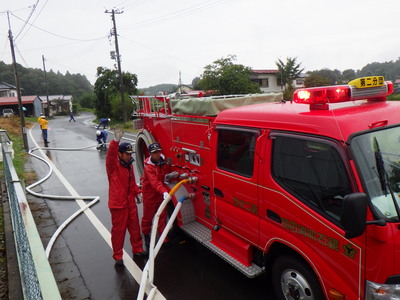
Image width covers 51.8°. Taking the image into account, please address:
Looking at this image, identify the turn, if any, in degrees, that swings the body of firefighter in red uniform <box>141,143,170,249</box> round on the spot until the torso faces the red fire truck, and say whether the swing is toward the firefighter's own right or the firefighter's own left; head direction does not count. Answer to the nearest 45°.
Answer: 0° — they already face it

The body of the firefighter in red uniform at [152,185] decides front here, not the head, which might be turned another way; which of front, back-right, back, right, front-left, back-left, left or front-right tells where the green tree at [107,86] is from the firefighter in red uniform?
back-left

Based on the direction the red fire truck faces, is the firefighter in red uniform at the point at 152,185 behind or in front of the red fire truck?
behind

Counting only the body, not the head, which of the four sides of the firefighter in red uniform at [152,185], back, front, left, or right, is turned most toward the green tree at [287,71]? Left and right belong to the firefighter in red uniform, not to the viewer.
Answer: left

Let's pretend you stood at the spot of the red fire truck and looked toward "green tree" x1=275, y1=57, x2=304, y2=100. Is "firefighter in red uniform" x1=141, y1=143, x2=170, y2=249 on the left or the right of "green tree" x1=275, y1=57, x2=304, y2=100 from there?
left

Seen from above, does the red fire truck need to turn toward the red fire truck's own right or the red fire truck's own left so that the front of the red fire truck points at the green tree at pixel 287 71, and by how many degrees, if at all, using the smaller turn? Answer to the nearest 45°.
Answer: approximately 135° to the red fire truck's own left

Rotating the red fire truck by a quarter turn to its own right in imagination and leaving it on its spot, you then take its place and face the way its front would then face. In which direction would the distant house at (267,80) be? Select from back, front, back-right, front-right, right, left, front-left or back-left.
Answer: back-right

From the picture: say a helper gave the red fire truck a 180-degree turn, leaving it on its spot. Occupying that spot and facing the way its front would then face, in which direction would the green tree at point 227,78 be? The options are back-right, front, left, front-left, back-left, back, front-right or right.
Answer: front-right

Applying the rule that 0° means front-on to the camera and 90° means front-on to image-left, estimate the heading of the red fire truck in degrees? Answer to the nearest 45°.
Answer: approximately 315°
